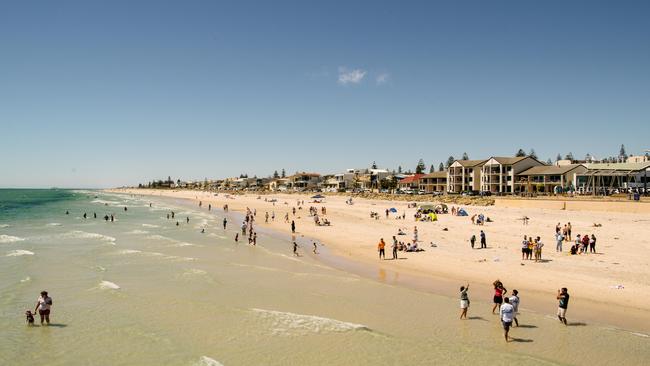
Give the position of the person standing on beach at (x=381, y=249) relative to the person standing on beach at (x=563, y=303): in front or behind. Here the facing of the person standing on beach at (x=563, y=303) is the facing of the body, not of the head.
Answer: in front

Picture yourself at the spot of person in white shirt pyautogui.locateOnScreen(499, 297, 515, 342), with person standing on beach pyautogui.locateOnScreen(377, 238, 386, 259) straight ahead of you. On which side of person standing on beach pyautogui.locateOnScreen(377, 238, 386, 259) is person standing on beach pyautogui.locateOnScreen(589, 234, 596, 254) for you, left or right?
right

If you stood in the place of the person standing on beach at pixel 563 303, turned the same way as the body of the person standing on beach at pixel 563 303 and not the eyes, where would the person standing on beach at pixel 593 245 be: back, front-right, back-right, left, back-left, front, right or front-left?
right

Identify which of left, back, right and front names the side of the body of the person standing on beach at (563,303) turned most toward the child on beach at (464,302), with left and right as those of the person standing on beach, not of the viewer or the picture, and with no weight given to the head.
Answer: front

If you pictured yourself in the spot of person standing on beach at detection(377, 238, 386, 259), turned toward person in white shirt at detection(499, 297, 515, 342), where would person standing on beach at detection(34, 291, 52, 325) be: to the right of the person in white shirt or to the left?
right

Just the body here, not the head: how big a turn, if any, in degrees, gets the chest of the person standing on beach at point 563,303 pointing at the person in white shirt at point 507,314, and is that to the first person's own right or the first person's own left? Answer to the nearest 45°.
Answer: approximately 45° to the first person's own left

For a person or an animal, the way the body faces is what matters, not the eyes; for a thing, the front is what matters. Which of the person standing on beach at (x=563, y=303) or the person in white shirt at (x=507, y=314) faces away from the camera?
the person in white shirt

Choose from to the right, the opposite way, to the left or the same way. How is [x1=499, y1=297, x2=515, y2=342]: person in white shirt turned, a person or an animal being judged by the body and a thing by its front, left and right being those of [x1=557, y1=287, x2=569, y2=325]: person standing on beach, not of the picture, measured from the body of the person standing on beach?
to the right

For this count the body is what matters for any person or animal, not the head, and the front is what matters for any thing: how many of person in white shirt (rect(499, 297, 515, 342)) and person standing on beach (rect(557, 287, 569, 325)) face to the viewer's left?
1

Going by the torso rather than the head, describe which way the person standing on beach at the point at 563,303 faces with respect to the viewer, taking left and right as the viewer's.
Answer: facing to the left of the viewer

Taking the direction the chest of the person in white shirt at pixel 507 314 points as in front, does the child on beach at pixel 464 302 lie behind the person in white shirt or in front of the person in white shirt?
in front

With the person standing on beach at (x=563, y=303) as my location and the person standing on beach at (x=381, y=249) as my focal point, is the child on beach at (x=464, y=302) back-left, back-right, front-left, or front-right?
front-left

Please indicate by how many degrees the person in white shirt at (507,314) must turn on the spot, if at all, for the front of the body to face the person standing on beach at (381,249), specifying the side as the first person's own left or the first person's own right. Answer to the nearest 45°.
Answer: approximately 45° to the first person's own left

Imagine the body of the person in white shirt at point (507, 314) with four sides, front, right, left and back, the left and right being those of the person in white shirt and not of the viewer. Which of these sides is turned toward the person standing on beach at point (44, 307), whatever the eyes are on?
left

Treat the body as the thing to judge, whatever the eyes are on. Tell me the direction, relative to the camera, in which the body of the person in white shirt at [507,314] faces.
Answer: away from the camera

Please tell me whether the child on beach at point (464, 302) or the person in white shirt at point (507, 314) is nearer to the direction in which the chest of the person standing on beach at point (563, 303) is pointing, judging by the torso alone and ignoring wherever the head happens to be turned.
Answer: the child on beach
